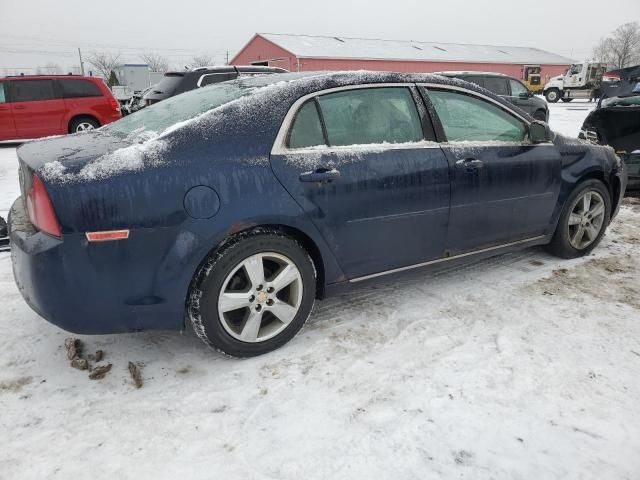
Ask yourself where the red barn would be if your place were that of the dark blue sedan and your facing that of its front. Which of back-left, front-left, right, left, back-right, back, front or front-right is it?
front-left

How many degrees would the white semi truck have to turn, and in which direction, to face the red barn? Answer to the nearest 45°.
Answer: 0° — it already faces it

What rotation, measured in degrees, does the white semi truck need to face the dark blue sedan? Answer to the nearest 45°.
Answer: approximately 90° to its left

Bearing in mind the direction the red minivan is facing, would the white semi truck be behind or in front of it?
behind

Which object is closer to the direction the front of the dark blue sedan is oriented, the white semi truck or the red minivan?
the white semi truck

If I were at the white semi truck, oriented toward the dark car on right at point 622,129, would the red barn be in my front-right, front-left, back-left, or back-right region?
back-right

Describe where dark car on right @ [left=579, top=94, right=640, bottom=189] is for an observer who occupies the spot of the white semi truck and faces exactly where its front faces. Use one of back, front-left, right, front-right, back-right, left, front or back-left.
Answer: left

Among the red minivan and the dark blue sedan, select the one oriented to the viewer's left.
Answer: the red minivan

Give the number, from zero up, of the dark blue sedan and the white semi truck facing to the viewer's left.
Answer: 1

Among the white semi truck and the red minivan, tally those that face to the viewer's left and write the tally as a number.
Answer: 2

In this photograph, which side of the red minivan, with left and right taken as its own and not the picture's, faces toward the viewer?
left

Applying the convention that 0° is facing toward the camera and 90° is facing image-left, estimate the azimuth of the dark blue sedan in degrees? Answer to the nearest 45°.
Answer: approximately 225°

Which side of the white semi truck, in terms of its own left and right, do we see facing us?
left

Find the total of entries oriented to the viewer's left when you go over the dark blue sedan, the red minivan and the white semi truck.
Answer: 2

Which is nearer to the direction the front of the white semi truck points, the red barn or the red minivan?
the red barn
